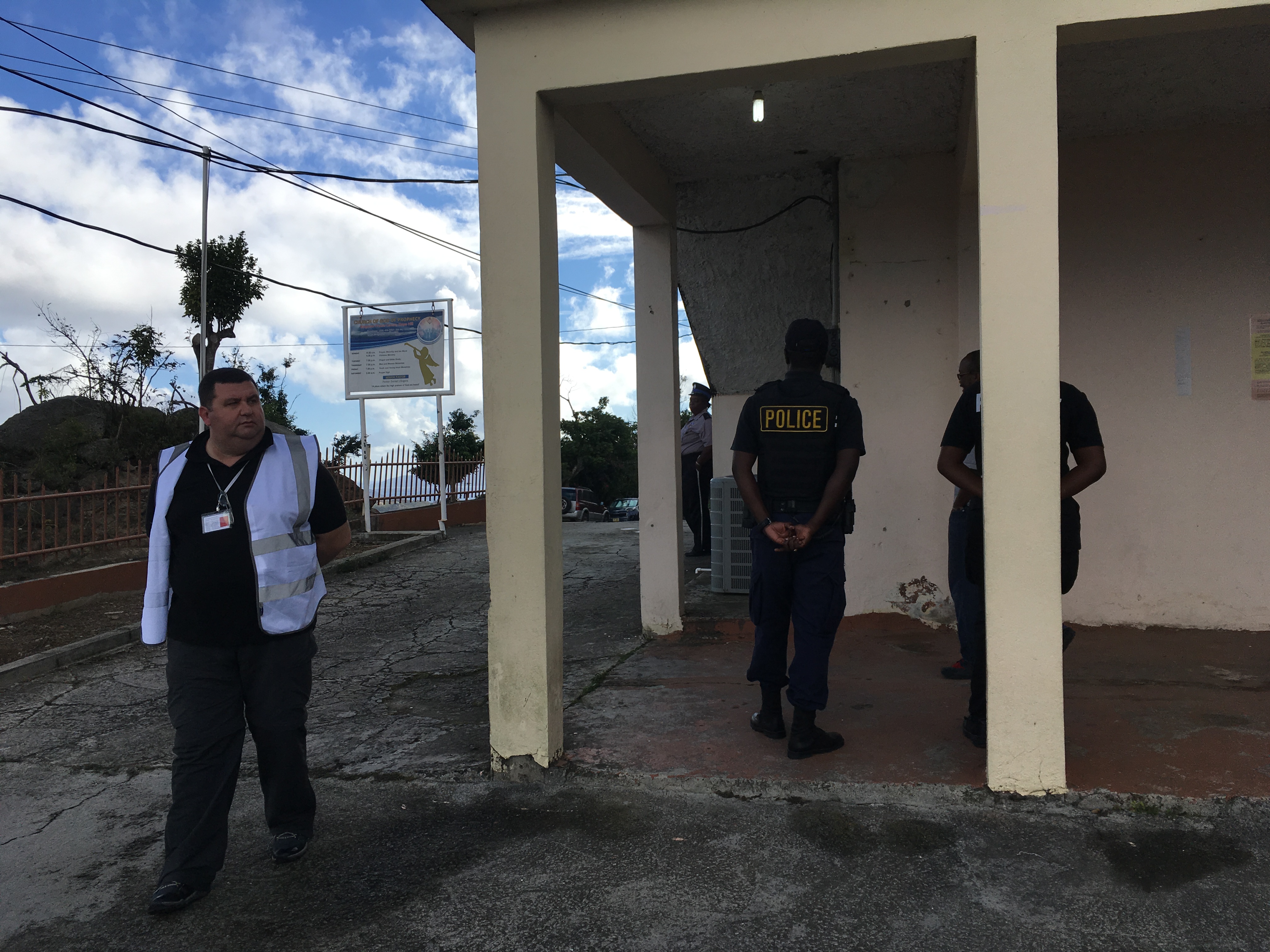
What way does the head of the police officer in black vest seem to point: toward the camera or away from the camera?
away from the camera

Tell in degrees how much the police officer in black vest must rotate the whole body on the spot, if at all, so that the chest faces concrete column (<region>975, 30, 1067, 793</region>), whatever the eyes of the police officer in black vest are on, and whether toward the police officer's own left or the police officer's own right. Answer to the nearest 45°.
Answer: approximately 135° to the police officer's own right

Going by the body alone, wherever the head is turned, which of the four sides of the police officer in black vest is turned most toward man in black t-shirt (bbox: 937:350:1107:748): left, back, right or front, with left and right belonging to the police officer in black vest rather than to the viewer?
right

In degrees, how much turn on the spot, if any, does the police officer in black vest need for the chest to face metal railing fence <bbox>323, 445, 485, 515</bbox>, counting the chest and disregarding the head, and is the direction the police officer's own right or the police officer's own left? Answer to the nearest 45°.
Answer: approximately 45° to the police officer's own left

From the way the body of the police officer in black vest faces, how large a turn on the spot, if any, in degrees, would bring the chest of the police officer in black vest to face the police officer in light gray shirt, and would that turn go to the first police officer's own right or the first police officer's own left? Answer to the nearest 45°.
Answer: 0° — they already face them

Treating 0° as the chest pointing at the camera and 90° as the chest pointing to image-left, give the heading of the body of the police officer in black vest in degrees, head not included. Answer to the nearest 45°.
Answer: approximately 180°

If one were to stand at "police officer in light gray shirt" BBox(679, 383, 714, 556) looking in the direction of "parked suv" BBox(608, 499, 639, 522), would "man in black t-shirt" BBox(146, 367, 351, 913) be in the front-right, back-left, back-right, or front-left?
back-left

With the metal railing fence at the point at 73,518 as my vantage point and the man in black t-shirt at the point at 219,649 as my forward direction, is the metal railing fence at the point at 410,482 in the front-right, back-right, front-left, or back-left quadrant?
back-left

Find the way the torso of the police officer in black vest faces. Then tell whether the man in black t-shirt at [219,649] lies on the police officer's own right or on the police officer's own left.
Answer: on the police officer's own left

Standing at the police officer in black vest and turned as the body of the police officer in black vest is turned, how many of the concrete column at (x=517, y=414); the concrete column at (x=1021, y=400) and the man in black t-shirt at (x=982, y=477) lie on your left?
1

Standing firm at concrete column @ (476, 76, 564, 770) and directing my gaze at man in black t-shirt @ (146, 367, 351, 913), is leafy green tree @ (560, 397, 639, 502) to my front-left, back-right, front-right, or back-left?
back-right
